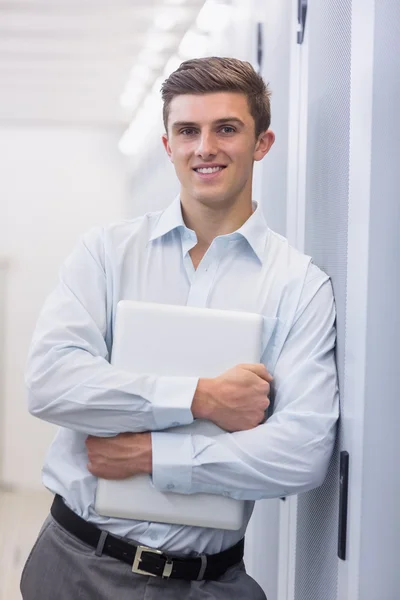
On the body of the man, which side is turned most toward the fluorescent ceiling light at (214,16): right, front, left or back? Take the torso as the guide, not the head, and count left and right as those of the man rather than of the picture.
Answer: back

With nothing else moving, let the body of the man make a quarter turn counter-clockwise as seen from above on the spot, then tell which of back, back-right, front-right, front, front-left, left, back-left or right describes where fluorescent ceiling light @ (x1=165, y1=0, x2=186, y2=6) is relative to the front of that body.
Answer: left

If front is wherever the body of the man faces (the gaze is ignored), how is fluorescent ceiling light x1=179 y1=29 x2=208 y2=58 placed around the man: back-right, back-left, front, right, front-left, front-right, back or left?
back

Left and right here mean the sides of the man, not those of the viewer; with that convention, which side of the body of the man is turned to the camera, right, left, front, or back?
front

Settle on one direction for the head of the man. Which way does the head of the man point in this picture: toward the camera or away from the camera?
toward the camera
